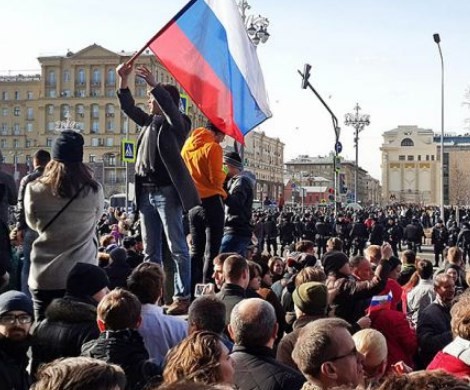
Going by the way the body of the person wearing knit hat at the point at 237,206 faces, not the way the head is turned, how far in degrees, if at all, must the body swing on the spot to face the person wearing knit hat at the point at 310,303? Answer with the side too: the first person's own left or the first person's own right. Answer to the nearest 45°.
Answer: approximately 90° to the first person's own left

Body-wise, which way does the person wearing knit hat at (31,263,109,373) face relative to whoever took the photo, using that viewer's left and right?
facing away from the viewer and to the right of the viewer

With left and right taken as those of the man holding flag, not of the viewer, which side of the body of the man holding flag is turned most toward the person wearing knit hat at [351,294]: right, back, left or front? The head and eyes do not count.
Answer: left

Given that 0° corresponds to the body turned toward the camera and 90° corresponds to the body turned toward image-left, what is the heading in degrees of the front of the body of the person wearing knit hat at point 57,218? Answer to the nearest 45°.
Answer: approximately 180°

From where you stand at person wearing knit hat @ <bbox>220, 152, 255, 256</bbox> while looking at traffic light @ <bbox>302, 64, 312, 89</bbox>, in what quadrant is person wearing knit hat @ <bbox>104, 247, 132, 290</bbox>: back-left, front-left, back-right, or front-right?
back-left

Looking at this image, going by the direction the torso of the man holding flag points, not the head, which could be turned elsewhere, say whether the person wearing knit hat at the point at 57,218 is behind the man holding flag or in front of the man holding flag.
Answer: in front

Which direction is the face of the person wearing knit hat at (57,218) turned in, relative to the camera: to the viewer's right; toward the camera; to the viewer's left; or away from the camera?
away from the camera

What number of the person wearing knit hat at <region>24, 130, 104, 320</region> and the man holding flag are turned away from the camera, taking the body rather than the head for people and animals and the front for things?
1
